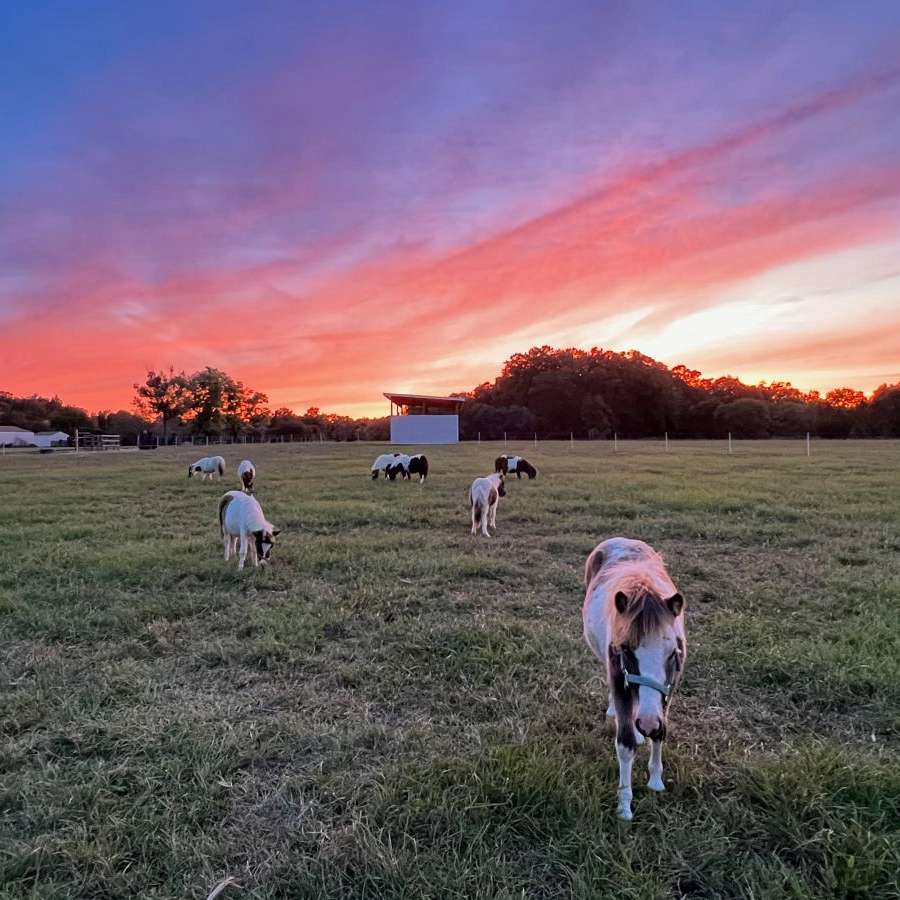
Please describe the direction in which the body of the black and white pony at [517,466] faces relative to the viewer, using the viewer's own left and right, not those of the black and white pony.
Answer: facing to the right of the viewer

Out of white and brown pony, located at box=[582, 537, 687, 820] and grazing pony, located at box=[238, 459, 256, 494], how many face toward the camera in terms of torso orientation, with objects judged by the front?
2

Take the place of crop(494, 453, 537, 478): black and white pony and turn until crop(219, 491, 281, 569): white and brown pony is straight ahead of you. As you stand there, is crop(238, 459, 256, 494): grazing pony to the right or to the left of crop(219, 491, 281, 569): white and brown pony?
right

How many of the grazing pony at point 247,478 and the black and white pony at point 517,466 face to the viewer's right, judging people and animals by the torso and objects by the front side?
1

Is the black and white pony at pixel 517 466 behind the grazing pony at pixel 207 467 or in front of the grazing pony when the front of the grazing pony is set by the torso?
behind

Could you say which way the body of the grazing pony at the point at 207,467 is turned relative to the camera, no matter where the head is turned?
to the viewer's left

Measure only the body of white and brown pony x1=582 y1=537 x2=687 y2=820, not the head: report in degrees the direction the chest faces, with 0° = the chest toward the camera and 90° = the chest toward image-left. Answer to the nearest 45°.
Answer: approximately 0°

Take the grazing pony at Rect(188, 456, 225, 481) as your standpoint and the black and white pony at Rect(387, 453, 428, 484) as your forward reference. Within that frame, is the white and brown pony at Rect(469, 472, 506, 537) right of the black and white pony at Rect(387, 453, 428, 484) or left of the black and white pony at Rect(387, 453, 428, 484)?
right

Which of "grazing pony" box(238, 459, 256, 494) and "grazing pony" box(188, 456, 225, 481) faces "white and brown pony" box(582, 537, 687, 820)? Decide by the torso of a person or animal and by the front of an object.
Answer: "grazing pony" box(238, 459, 256, 494)

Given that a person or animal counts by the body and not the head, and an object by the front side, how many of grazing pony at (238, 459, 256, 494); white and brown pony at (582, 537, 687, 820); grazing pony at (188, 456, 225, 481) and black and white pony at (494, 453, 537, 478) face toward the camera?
2
